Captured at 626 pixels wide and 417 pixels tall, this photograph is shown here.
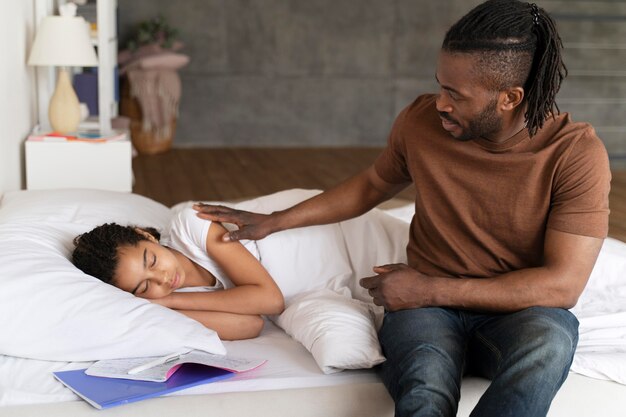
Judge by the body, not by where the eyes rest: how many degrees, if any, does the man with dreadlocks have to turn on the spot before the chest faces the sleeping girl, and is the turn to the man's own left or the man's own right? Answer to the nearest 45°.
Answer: approximately 45° to the man's own right

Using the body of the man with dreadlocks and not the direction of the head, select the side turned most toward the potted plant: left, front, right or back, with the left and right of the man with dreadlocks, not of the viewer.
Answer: right

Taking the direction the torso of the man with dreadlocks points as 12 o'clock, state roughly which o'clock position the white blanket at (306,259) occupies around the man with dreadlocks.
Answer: The white blanket is roughly at 3 o'clock from the man with dreadlocks.

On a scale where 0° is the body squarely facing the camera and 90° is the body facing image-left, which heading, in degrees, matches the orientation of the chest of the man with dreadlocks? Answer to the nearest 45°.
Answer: approximately 45°

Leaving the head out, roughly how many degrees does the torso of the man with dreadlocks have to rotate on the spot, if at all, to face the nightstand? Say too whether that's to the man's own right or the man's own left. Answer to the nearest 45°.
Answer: approximately 90° to the man's own right

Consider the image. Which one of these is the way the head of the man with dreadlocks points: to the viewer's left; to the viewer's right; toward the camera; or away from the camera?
to the viewer's left

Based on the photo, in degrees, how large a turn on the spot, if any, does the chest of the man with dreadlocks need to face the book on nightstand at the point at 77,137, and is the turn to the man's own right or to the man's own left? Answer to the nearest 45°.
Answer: approximately 90° to the man's own right
